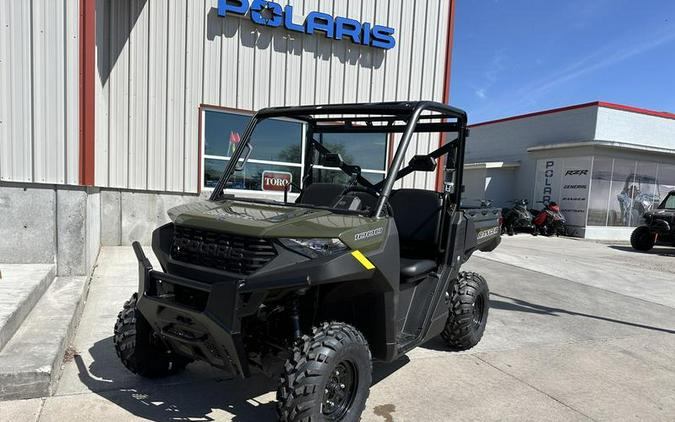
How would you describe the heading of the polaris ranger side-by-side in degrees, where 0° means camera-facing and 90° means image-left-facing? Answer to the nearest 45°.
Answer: approximately 45°

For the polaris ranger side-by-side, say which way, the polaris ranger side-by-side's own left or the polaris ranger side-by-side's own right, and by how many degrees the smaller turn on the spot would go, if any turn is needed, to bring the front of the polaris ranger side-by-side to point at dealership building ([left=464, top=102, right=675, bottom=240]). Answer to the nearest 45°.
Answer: approximately 180°

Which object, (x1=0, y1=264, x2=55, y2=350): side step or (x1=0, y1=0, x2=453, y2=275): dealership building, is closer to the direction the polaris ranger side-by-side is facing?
the side step

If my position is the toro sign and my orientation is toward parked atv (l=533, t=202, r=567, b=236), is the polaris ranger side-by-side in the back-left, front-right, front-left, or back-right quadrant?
back-right

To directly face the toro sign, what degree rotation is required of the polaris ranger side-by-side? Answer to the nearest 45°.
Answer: approximately 135° to its right

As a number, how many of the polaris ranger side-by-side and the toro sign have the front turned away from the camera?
0

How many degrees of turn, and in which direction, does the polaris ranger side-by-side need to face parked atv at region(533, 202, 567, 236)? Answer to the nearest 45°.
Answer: approximately 180°

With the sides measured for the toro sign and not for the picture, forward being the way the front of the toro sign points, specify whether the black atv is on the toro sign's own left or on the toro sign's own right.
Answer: on the toro sign's own left

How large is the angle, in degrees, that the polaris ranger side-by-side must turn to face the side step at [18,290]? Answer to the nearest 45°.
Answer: approximately 90° to its right

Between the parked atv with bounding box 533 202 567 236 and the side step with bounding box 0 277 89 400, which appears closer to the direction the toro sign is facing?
the side step

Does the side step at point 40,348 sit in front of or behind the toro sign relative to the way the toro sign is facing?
in front

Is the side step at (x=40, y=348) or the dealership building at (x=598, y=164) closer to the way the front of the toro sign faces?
the side step

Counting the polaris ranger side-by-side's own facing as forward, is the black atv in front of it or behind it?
behind
